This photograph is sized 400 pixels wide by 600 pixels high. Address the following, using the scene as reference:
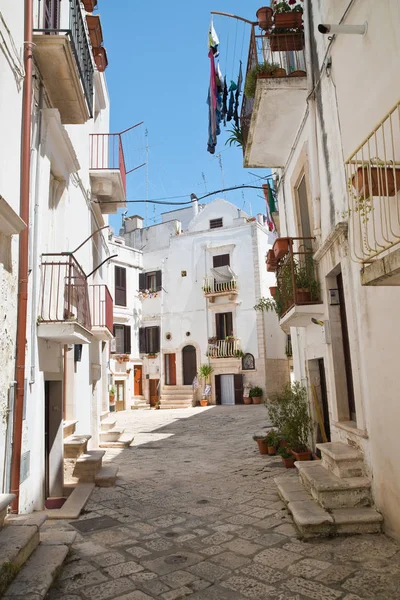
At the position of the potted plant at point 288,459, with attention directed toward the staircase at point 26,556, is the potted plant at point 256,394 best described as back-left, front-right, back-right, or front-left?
back-right

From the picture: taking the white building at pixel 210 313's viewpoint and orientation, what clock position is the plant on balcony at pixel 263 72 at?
The plant on balcony is roughly at 12 o'clock from the white building.

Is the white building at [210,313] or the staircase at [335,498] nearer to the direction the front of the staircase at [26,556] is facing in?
the staircase

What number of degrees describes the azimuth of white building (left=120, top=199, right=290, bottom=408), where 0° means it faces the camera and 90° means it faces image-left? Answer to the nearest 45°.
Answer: approximately 0°

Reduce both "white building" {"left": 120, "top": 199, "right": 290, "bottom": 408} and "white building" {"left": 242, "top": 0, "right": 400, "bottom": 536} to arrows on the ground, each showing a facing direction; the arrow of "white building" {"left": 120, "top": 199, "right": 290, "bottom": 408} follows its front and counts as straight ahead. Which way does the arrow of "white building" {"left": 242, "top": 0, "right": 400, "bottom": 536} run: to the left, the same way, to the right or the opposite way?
to the right

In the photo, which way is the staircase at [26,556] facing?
to the viewer's right

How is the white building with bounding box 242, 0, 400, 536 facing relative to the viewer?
to the viewer's left

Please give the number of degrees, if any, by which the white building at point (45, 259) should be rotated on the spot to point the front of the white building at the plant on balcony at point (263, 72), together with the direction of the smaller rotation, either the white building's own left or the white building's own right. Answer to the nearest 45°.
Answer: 0° — it already faces it

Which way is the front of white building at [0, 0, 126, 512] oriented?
to the viewer's right

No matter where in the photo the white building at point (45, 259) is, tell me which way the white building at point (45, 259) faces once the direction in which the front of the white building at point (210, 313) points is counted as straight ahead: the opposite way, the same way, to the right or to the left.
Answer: to the left

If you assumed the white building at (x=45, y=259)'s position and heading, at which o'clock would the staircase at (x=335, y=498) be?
The staircase is roughly at 1 o'clock from the white building.
